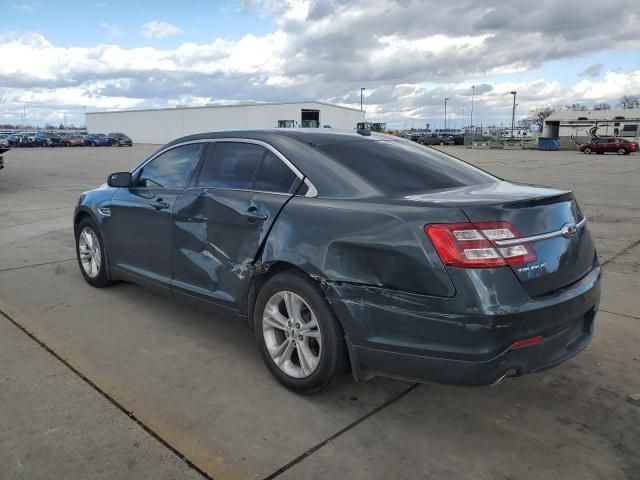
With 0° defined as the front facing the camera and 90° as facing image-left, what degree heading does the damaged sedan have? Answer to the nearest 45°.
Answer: approximately 135°

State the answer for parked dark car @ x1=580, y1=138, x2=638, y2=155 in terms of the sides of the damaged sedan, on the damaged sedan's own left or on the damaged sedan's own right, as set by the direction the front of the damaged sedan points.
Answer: on the damaged sedan's own right
